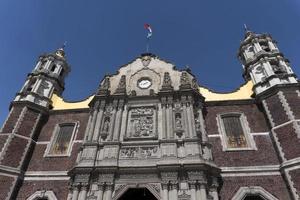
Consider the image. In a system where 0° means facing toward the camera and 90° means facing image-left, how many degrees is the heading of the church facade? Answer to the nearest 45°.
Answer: approximately 0°
